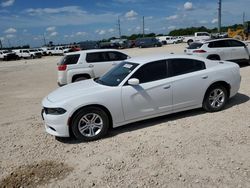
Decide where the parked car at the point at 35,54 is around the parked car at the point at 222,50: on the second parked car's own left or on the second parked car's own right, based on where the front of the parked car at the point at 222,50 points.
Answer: on the second parked car's own left

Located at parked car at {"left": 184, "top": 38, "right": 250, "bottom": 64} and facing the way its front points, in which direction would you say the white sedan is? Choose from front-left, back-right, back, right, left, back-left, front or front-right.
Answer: back-right

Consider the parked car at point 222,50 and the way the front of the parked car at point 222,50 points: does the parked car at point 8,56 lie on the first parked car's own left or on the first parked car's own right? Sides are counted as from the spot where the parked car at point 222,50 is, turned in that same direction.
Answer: on the first parked car's own left

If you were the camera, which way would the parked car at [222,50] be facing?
facing away from the viewer and to the right of the viewer

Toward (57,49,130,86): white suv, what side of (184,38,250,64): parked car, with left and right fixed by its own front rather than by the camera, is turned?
back
